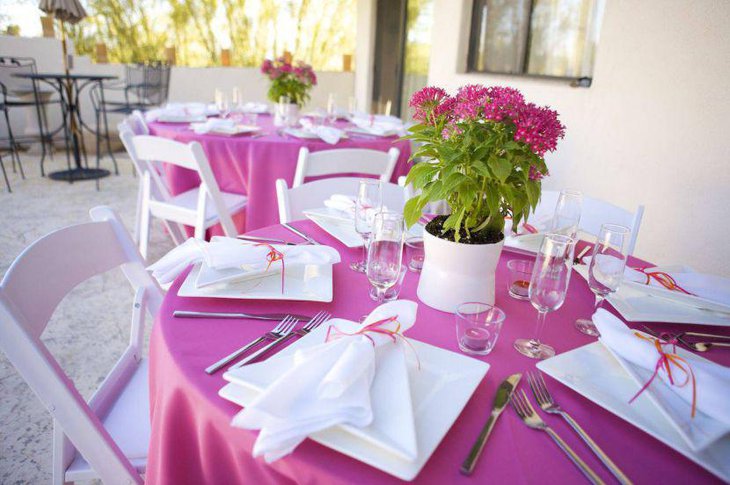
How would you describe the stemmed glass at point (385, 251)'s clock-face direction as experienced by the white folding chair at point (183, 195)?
The stemmed glass is roughly at 4 o'clock from the white folding chair.

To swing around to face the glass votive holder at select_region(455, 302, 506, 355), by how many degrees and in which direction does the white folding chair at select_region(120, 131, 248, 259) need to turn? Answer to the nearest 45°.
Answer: approximately 135° to its right

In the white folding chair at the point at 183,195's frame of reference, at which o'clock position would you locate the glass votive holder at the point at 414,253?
The glass votive holder is roughly at 4 o'clock from the white folding chair.

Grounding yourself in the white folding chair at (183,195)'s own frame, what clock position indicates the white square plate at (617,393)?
The white square plate is roughly at 4 o'clock from the white folding chair.

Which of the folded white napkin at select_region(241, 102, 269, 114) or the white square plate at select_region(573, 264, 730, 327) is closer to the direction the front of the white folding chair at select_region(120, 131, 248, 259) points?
the folded white napkin

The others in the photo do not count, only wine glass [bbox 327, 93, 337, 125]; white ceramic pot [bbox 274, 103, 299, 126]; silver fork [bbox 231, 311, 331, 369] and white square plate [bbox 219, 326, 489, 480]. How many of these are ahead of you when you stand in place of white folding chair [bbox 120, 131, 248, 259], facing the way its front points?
2

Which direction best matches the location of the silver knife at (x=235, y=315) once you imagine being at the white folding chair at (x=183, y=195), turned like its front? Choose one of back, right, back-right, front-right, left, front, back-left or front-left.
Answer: back-right

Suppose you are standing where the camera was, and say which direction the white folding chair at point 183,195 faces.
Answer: facing away from the viewer and to the right of the viewer

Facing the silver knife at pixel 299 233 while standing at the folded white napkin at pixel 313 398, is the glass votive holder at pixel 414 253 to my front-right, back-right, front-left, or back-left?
front-right

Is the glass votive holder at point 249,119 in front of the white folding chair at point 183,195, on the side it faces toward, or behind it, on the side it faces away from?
in front

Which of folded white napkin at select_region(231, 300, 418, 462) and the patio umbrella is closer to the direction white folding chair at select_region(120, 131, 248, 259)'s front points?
the patio umbrella

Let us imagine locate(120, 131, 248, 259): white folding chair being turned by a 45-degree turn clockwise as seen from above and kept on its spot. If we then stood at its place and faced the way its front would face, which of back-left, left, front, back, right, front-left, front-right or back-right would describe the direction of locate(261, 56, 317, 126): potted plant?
front-left

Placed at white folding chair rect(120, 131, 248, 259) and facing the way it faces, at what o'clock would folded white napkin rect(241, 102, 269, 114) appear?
The folded white napkin is roughly at 11 o'clock from the white folding chair.

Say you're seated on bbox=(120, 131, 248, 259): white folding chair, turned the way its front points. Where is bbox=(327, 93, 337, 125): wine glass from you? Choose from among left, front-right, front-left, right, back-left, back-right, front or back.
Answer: front

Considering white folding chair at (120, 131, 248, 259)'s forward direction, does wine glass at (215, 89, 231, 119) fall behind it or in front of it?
in front
